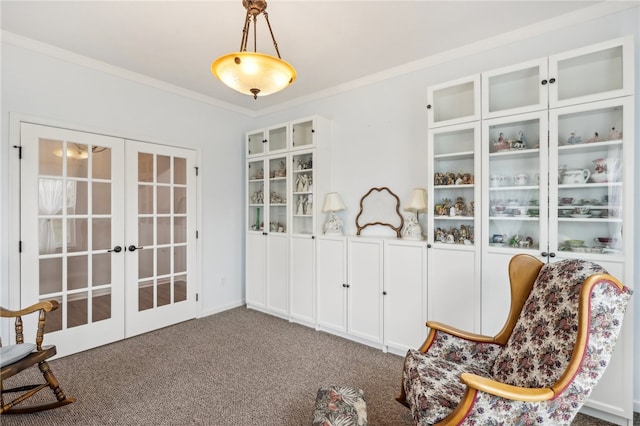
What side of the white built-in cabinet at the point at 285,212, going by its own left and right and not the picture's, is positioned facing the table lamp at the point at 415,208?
left

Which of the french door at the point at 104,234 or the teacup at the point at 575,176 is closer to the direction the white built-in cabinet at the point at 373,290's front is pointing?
the french door

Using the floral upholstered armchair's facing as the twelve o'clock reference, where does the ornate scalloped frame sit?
The ornate scalloped frame is roughly at 3 o'clock from the floral upholstered armchair.

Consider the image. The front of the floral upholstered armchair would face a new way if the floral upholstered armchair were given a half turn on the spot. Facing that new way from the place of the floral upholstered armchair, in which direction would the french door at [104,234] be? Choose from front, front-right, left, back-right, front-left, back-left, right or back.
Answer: back-left

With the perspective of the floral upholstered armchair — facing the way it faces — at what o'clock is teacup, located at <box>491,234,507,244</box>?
The teacup is roughly at 4 o'clock from the floral upholstered armchair.

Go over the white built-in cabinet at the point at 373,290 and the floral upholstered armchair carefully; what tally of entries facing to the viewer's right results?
0

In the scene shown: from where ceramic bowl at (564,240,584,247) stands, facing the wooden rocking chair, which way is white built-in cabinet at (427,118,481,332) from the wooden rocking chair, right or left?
right

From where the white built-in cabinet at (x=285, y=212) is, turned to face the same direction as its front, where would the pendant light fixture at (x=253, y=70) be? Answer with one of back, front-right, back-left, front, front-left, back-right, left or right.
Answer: front-left

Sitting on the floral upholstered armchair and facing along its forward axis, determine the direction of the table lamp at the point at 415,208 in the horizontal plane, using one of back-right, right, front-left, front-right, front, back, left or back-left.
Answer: right

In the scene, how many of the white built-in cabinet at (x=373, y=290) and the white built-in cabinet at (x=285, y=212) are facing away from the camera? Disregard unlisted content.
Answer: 0

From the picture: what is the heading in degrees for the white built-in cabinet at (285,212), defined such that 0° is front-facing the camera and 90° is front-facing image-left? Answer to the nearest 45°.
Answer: approximately 45°

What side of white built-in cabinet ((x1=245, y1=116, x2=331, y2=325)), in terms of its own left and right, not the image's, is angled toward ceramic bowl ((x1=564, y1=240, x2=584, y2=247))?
left

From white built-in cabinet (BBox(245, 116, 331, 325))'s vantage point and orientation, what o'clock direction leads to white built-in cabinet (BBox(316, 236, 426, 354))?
white built-in cabinet (BBox(316, 236, 426, 354)) is roughly at 9 o'clock from white built-in cabinet (BBox(245, 116, 331, 325)).

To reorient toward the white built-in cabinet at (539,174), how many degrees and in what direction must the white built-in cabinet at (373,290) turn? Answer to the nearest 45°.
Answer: approximately 90° to its left

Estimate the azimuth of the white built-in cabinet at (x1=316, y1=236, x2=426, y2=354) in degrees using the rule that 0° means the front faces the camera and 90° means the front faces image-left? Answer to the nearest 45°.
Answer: approximately 45°
